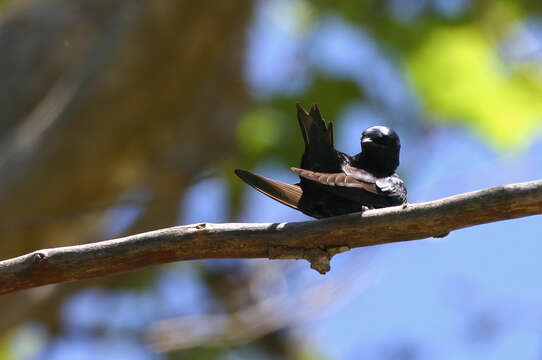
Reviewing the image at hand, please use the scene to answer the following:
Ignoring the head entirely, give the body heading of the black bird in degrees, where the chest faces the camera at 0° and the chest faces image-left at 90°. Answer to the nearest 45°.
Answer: approximately 270°
